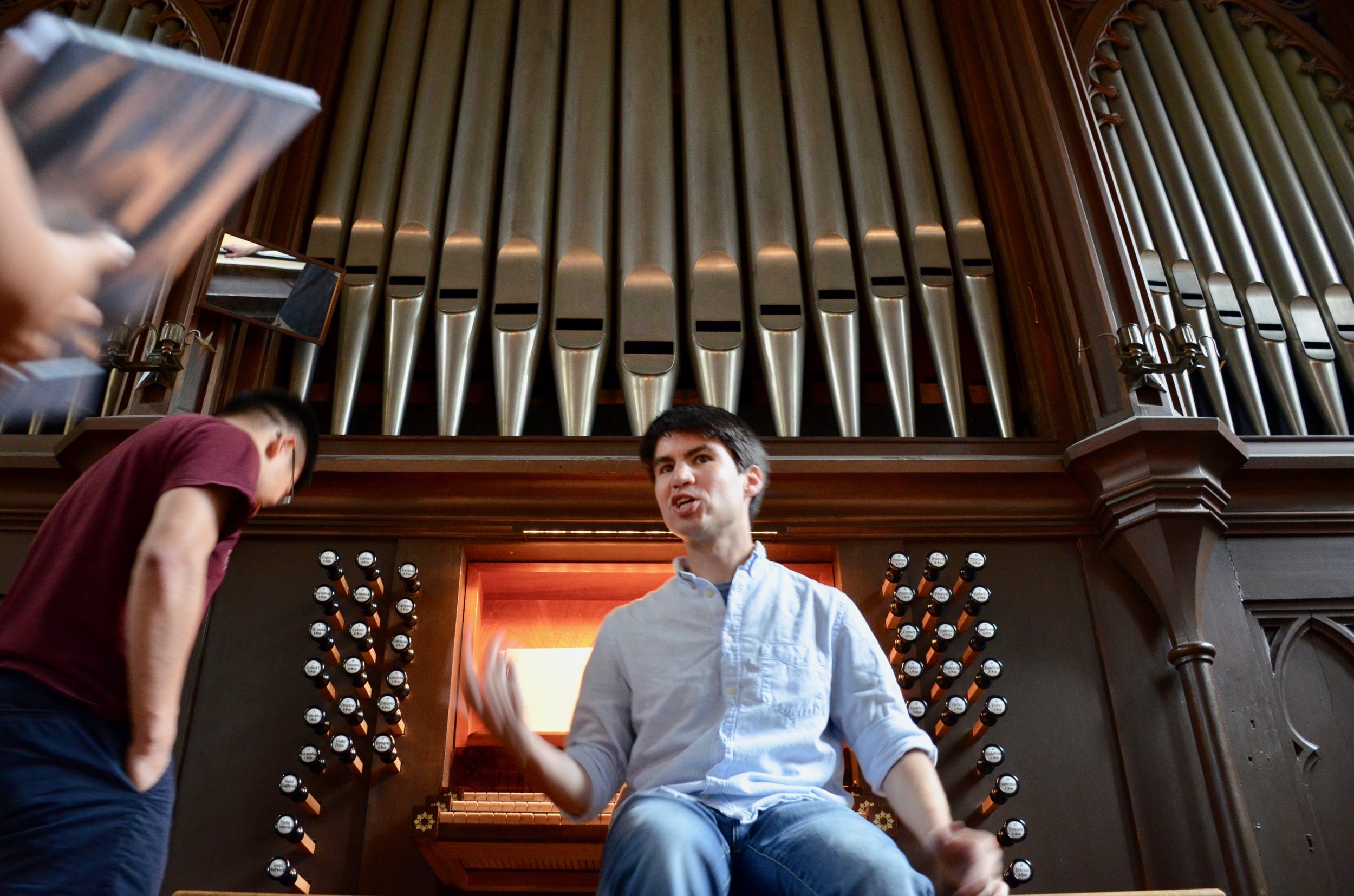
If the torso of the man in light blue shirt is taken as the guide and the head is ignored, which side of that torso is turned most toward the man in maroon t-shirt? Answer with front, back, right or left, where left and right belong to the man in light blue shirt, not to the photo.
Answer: right

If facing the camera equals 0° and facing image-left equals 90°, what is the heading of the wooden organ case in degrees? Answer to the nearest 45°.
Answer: approximately 0°
